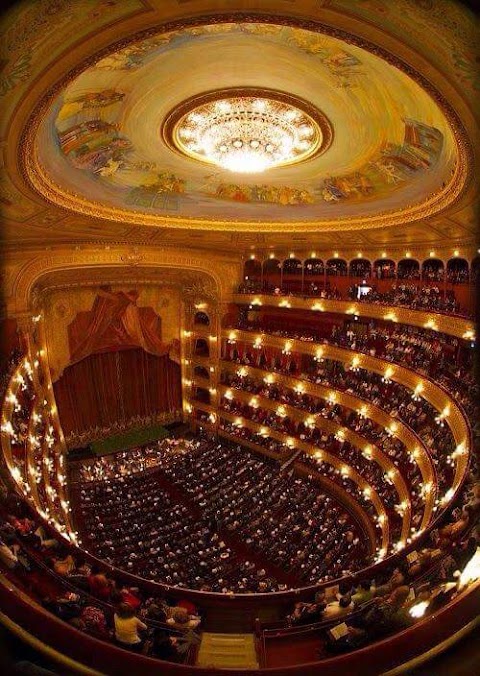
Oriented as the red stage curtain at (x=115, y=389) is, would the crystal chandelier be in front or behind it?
in front

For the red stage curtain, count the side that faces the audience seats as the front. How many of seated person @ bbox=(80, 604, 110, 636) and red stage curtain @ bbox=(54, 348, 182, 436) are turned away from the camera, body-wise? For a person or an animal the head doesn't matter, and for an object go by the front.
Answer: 1

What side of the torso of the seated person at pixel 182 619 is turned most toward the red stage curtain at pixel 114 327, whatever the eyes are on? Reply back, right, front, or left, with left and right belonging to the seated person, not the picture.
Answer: front

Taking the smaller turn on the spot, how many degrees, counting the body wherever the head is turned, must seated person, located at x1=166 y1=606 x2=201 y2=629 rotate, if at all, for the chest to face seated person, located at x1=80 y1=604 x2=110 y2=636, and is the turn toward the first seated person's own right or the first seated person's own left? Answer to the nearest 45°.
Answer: approximately 135° to the first seated person's own left

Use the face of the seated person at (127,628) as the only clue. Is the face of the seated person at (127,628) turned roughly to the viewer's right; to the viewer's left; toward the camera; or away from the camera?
away from the camera

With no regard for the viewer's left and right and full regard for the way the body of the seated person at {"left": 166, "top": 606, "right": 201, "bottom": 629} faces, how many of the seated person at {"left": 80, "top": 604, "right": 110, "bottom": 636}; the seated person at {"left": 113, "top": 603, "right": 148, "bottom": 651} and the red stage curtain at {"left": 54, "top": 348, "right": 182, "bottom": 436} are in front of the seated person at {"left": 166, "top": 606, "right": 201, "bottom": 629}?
1

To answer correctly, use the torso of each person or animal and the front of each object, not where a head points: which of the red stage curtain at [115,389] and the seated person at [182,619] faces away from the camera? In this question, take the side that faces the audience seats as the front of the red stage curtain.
the seated person

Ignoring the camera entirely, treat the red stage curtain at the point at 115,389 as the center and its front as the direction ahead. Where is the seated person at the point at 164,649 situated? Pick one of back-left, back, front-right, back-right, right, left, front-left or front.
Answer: front-right

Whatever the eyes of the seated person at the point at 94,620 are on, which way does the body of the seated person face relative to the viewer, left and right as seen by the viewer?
facing away from the viewer

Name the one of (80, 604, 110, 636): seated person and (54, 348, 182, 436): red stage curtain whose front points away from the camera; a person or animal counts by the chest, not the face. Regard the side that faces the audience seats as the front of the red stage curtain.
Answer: the seated person

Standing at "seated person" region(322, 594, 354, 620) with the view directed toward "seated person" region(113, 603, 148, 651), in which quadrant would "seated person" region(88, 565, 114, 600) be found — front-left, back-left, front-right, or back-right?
front-right

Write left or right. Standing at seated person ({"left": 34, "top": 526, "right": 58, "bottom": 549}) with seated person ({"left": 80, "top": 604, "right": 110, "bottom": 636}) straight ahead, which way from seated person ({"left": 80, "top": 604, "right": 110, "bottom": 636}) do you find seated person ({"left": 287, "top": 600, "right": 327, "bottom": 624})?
left

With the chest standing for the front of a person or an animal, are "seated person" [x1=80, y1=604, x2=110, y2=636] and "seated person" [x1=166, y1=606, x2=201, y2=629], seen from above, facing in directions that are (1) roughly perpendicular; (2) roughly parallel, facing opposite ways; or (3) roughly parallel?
roughly parallel

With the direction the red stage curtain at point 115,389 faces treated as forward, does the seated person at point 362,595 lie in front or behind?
in front
